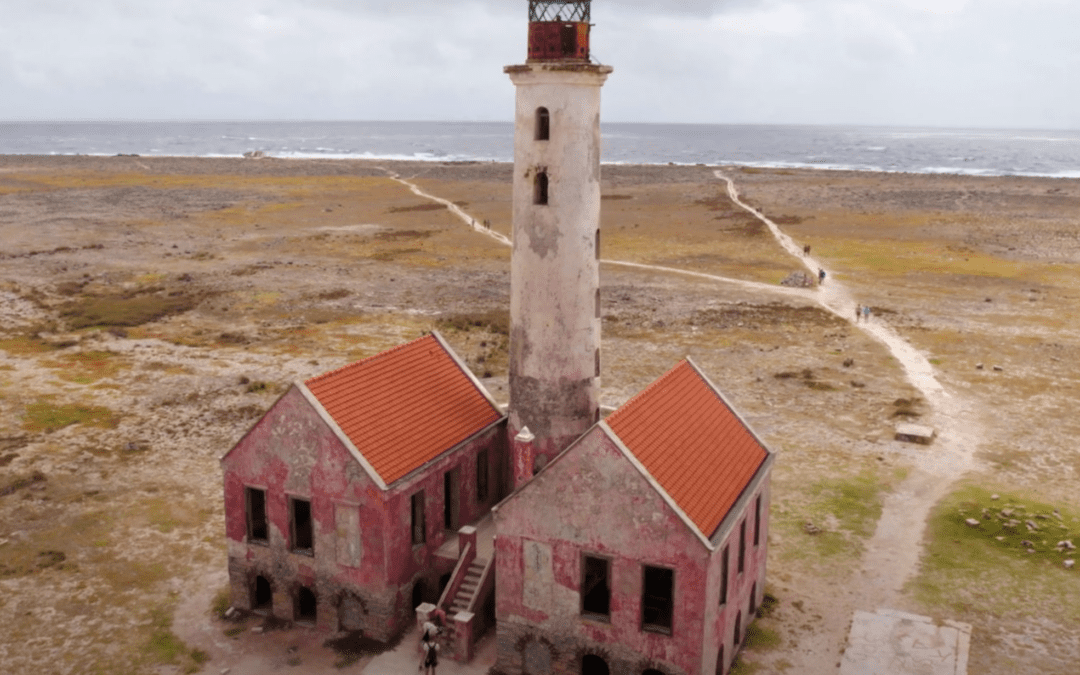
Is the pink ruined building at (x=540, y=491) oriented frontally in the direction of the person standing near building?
yes

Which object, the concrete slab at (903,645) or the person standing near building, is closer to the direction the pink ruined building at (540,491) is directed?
the person standing near building

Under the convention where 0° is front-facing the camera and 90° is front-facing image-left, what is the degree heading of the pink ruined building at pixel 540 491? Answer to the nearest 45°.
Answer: approximately 45°
